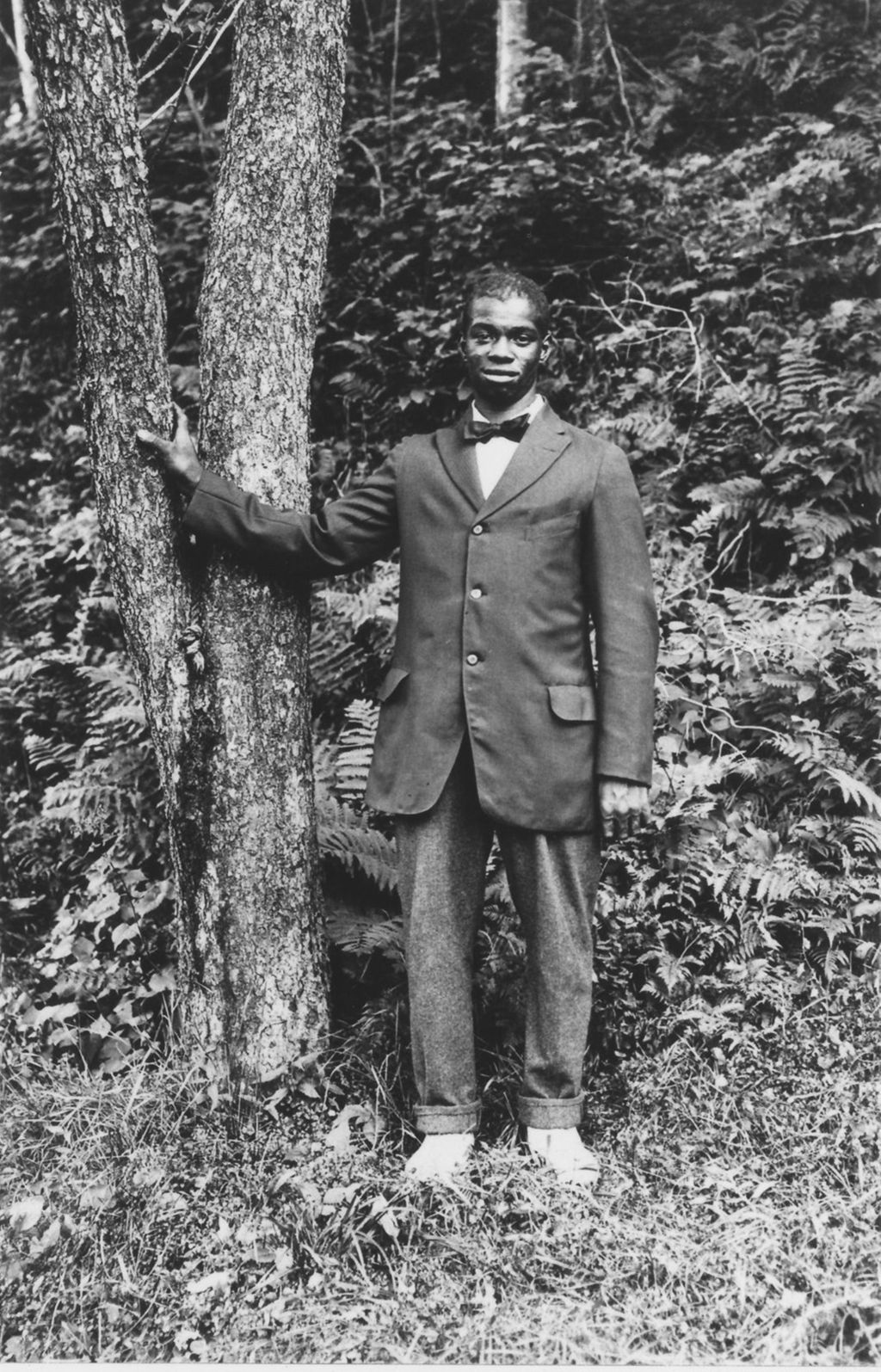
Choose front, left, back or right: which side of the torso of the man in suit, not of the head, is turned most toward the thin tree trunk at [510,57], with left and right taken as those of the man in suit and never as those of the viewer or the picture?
back

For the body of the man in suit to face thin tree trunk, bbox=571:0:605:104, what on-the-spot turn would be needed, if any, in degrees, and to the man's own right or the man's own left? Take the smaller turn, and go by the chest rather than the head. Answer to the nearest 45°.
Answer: approximately 180°

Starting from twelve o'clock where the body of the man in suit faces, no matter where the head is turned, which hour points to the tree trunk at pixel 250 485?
The tree trunk is roughly at 4 o'clock from the man in suit.

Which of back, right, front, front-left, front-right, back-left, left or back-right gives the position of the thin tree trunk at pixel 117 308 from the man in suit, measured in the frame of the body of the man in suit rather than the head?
right

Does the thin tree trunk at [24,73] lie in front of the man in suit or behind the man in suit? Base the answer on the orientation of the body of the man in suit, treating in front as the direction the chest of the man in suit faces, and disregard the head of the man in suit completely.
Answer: behind

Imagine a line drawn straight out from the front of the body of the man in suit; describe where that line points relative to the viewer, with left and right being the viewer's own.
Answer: facing the viewer

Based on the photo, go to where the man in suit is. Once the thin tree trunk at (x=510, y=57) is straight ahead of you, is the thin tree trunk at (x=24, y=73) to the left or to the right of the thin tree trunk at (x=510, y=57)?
left
